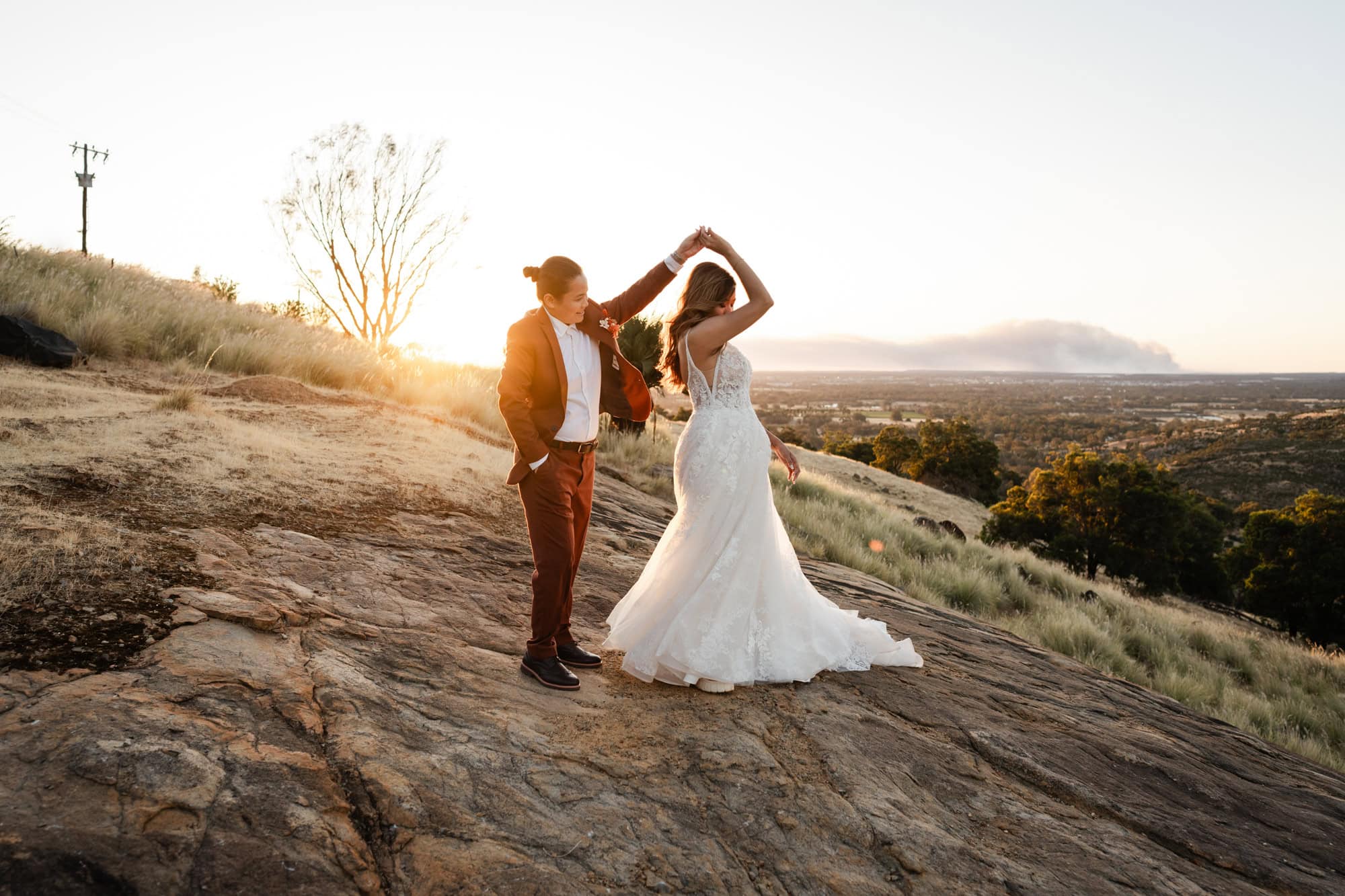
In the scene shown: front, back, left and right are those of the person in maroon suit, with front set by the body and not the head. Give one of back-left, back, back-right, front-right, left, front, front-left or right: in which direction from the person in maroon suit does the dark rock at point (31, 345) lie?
back

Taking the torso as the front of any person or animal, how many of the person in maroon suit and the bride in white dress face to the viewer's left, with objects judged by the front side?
0

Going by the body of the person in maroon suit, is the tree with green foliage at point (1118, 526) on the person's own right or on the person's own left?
on the person's own left

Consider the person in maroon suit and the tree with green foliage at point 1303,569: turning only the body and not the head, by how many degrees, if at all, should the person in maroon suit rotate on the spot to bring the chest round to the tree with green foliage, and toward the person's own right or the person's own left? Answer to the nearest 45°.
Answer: approximately 90° to the person's own left
